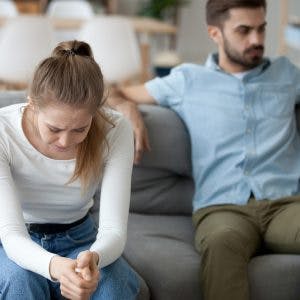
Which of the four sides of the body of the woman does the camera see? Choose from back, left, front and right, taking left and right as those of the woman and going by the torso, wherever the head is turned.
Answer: front

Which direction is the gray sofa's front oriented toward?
toward the camera
